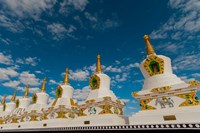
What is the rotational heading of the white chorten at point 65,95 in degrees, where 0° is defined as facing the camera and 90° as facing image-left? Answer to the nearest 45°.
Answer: approximately 45°

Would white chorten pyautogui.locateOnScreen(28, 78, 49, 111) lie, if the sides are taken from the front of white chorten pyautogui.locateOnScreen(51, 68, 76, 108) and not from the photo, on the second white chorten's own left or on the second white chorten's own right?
on the second white chorten's own right

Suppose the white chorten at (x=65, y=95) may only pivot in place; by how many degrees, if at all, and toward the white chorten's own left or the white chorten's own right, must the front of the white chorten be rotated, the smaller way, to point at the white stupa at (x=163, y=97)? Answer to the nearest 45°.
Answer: approximately 90° to the white chorten's own left

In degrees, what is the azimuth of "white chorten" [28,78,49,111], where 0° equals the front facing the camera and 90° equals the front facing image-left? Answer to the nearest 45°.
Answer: approximately 45°

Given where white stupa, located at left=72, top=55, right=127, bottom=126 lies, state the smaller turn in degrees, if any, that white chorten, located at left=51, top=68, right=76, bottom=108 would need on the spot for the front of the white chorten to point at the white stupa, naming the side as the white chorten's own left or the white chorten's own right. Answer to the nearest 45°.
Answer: approximately 90° to the white chorten's own left

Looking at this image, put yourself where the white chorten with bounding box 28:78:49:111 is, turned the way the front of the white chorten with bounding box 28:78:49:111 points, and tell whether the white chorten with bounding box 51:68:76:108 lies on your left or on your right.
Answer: on your left
